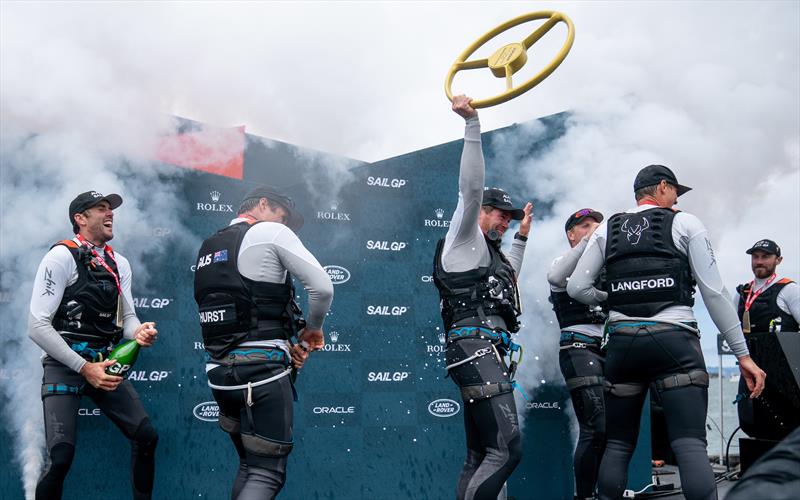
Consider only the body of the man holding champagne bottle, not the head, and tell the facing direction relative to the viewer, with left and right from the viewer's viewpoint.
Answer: facing the viewer and to the right of the viewer
